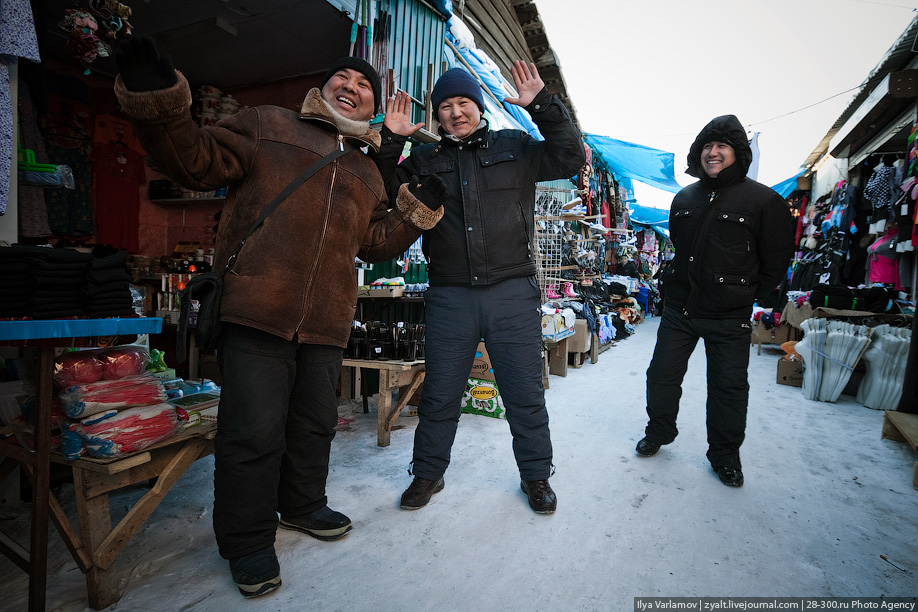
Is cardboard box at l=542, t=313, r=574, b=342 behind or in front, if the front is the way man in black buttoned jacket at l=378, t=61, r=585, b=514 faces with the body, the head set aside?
behind

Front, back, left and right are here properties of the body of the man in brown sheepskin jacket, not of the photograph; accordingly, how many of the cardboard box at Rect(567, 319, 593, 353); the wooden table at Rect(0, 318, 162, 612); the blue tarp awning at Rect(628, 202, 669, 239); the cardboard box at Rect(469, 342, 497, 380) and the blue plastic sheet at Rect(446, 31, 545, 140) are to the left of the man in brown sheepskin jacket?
4

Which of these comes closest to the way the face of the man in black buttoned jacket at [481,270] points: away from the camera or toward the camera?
toward the camera

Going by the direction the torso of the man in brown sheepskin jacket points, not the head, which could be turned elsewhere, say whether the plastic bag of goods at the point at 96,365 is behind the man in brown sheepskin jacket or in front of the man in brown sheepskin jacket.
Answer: behind

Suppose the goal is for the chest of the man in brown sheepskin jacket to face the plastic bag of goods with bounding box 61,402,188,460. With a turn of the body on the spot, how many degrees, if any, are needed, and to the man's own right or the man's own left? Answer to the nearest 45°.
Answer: approximately 135° to the man's own right

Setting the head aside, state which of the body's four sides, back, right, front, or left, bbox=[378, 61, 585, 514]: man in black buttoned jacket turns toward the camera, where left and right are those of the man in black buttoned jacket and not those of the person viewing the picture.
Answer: front

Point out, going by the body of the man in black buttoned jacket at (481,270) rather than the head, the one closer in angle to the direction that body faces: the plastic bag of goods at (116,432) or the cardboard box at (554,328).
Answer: the plastic bag of goods

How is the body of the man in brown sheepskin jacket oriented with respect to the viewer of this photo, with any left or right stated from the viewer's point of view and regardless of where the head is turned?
facing the viewer and to the right of the viewer

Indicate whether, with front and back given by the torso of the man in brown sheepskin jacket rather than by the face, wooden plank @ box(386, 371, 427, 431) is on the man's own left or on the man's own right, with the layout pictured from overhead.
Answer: on the man's own left

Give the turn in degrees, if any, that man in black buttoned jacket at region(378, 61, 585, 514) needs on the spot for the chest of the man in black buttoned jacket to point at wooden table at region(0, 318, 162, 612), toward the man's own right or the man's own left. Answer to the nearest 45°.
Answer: approximately 45° to the man's own right

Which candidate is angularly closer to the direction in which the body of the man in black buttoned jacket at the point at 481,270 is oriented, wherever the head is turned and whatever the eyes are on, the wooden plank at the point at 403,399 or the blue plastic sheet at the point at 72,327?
the blue plastic sheet

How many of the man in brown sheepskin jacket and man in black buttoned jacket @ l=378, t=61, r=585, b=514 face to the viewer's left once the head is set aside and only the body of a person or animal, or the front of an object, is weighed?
0

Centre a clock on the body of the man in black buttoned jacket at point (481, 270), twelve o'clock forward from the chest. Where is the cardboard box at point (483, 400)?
The cardboard box is roughly at 6 o'clock from the man in black buttoned jacket.

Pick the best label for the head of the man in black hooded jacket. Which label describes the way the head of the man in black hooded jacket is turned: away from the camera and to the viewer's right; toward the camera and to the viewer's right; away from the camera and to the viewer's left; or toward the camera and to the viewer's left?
toward the camera and to the viewer's left

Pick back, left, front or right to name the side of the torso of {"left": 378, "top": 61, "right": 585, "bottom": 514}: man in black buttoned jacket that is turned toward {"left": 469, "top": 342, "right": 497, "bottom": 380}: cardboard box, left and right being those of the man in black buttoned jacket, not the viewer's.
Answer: back
